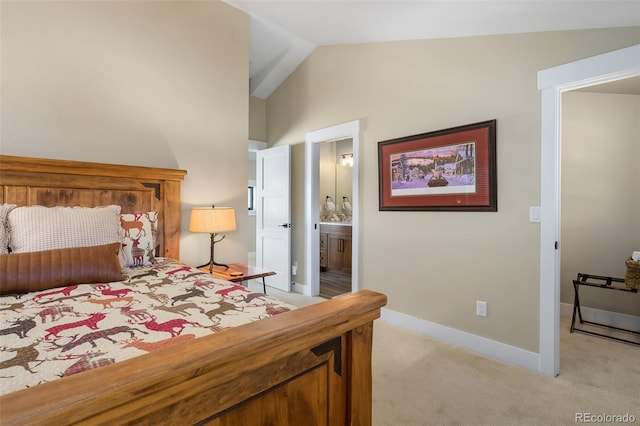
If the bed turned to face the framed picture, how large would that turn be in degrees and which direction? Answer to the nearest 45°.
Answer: approximately 90° to its left

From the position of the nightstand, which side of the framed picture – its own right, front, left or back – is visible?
front

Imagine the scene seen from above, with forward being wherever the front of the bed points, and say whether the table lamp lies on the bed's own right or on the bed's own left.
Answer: on the bed's own left

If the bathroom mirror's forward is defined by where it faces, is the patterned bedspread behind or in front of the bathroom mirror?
in front

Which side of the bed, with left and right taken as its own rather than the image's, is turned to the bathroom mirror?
left

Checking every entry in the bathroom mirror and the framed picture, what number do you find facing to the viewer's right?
0

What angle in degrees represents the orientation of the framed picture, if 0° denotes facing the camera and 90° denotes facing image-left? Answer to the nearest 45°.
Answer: approximately 45°

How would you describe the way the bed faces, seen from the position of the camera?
facing the viewer and to the right of the viewer

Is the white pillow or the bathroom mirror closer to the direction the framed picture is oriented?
the white pillow

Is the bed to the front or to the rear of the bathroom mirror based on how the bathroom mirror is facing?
to the front

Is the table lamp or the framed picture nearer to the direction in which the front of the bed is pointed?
the framed picture
